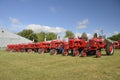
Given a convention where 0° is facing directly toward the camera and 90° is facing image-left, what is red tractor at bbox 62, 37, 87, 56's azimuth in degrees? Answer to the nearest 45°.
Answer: approximately 45°

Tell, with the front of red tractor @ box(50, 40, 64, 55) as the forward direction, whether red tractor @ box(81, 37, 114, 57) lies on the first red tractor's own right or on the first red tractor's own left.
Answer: on the first red tractor's own left

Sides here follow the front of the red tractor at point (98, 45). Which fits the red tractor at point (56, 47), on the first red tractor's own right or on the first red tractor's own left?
on the first red tractor's own right

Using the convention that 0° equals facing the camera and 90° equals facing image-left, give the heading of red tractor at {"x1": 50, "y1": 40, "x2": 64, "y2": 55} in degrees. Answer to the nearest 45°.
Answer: approximately 45°

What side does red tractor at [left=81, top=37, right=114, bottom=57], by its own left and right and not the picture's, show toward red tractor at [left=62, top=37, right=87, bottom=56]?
right

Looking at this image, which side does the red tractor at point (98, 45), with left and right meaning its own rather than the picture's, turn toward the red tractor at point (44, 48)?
right

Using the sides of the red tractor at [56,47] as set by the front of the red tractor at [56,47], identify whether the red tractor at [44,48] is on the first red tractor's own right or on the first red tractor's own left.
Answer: on the first red tractor's own right

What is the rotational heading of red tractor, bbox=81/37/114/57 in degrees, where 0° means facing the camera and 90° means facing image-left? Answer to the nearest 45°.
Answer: approximately 45°
